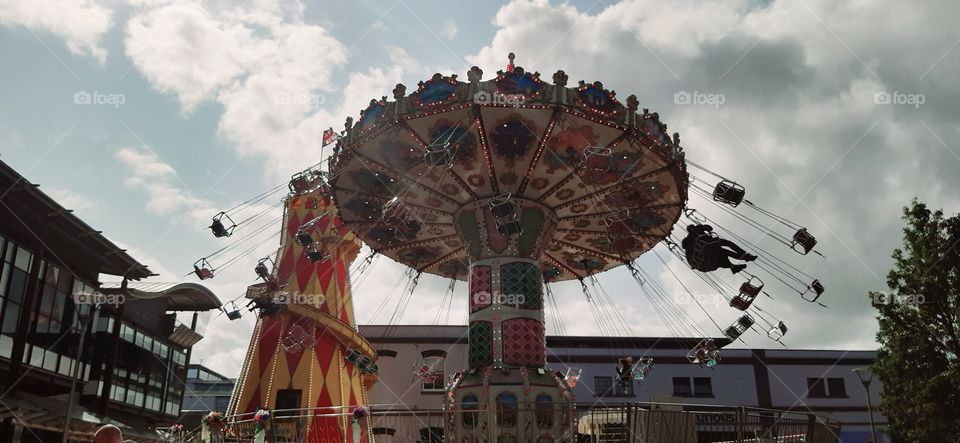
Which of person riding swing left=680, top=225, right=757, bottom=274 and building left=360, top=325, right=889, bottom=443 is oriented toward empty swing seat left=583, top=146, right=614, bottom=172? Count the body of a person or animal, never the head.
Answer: the building

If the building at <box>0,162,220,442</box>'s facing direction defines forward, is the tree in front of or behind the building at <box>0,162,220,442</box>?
in front

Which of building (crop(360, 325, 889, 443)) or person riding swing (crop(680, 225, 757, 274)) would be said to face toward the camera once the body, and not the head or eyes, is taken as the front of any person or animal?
the building

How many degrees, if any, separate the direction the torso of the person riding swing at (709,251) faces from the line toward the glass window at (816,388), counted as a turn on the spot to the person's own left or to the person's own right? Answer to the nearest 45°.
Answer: approximately 90° to the person's own left

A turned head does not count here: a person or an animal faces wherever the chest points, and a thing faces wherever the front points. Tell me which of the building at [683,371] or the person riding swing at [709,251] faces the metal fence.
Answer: the building

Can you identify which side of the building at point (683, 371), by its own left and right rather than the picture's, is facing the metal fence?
front

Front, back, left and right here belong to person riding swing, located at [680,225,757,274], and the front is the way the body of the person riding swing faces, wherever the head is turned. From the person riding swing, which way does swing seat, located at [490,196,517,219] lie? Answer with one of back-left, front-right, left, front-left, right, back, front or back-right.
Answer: back-right

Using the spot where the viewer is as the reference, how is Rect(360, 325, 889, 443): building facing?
facing the viewer

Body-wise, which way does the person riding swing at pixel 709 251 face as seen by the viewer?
to the viewer's right

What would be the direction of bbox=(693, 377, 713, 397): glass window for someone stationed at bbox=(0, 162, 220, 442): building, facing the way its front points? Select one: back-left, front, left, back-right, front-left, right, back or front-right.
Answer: front-left

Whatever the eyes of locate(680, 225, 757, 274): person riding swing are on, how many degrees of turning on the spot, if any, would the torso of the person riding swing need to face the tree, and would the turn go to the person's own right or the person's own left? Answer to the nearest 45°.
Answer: approximately 45° to the person's own left

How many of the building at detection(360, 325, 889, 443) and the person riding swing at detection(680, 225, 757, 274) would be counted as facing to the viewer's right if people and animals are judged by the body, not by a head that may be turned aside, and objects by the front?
1

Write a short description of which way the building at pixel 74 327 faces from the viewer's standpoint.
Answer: facing the viewer and to the right of the viewer

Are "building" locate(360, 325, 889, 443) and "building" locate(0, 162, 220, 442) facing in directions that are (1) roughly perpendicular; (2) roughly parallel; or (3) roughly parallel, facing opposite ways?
roughly perpendicular
